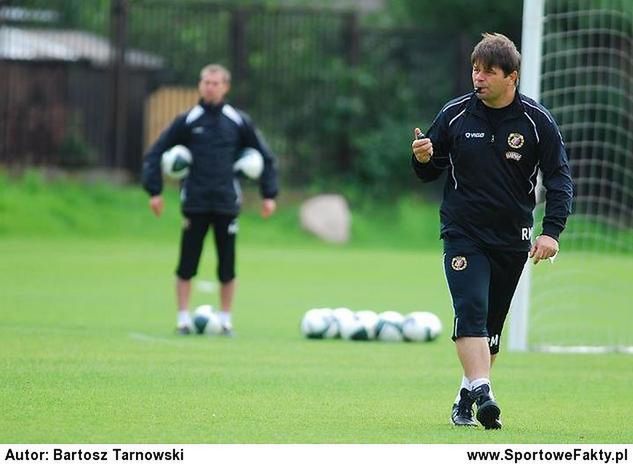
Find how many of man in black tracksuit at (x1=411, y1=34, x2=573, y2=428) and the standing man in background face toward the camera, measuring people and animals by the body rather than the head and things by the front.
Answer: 2

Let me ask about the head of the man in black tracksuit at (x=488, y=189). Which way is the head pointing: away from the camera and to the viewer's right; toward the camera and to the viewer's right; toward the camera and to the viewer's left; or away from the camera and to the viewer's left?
toward the camera and to the viewer's left

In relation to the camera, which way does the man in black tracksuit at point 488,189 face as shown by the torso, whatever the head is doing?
toward the camera

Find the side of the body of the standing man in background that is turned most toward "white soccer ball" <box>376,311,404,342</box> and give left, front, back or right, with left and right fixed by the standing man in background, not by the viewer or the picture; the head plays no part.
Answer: left

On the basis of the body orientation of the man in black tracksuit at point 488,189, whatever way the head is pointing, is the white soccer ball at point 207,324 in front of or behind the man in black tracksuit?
behind

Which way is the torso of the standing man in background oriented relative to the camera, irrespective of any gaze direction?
toward the camera

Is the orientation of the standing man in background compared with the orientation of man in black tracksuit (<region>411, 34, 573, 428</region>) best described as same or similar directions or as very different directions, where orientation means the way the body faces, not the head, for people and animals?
same or similar directions

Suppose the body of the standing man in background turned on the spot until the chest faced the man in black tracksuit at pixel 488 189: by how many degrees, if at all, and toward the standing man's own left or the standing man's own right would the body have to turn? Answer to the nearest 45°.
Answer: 0° — they already face them

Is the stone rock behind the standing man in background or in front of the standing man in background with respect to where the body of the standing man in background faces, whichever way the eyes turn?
behind
